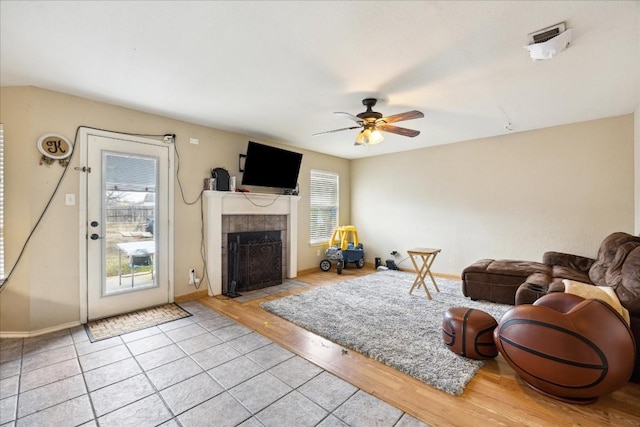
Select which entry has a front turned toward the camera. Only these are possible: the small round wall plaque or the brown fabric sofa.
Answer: the small round wall plaque

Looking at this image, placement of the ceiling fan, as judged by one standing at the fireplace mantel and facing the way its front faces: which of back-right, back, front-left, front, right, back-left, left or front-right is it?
front

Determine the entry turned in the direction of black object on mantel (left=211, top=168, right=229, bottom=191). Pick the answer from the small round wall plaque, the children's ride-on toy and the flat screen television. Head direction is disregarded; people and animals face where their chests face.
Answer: the children's ride-on toy

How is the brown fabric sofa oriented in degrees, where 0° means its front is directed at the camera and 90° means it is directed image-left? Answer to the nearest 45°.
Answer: approximately 90°

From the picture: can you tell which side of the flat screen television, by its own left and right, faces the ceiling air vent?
front

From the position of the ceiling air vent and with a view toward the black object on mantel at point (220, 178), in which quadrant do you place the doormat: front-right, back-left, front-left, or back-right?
front-left

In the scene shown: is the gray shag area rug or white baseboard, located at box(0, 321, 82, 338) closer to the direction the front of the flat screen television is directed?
the gray shag area rug

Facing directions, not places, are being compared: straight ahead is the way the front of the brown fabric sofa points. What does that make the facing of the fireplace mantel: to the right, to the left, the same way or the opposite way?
the opposite way

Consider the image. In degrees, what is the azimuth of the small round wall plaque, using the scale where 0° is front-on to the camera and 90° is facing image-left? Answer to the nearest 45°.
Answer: approximately 0°

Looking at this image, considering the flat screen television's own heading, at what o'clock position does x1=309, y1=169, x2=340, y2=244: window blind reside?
The window blind is roughly at 9 o'clock from the flat screen television.

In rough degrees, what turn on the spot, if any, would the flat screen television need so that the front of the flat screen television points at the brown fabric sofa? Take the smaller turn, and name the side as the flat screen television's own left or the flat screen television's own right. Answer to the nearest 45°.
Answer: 0° — it already faces it

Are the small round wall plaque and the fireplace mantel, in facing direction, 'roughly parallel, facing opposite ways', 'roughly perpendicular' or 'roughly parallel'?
roughly parallel

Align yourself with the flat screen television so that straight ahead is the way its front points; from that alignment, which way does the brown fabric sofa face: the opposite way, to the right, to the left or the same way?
the opposite way

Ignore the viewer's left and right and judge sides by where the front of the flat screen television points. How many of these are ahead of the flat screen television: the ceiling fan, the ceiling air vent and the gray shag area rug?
3

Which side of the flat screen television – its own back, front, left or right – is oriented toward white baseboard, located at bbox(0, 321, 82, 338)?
right
